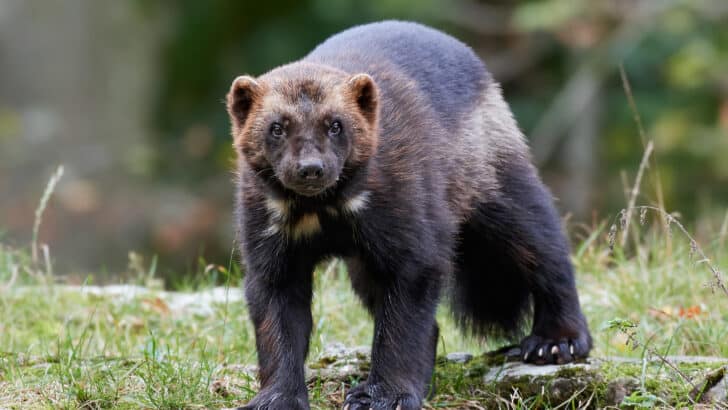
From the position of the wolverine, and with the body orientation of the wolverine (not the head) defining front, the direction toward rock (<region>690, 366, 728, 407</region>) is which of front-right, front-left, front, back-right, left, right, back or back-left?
back-left

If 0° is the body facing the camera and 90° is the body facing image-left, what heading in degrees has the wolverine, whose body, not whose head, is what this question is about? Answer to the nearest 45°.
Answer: approximately 45°

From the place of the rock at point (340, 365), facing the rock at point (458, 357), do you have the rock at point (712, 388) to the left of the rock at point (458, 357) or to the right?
right
